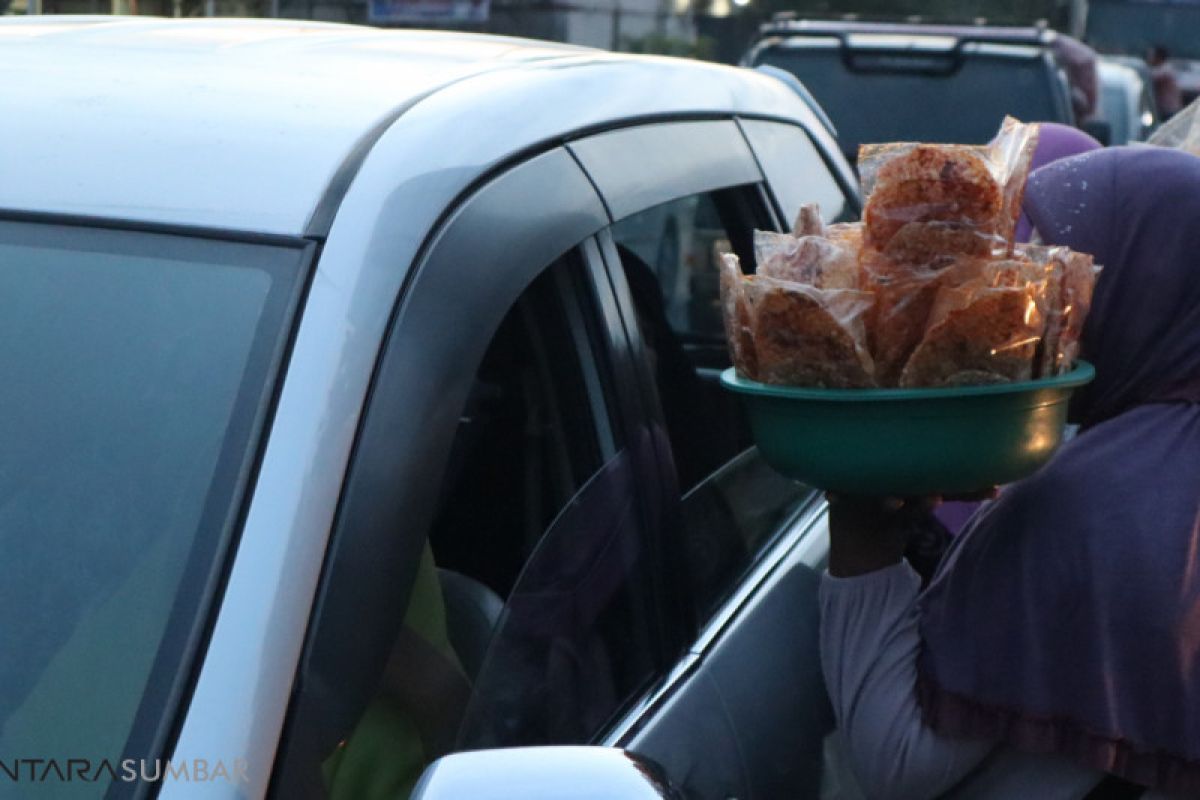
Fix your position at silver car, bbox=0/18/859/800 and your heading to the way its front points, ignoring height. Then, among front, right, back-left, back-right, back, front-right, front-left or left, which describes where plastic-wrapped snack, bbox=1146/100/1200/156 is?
back

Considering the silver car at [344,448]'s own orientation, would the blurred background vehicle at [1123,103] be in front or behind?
behind

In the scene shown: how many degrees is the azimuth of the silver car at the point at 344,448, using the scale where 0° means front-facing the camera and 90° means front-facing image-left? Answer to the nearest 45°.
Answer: approximately 45°

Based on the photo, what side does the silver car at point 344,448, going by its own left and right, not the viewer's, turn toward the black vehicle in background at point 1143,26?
back

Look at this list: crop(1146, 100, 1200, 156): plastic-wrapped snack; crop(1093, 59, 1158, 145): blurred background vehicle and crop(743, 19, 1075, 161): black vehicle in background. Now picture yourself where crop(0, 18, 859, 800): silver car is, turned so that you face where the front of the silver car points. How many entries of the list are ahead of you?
0
